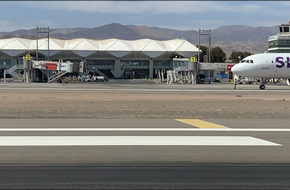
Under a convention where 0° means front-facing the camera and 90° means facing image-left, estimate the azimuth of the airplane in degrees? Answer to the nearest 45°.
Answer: approximately 90°
